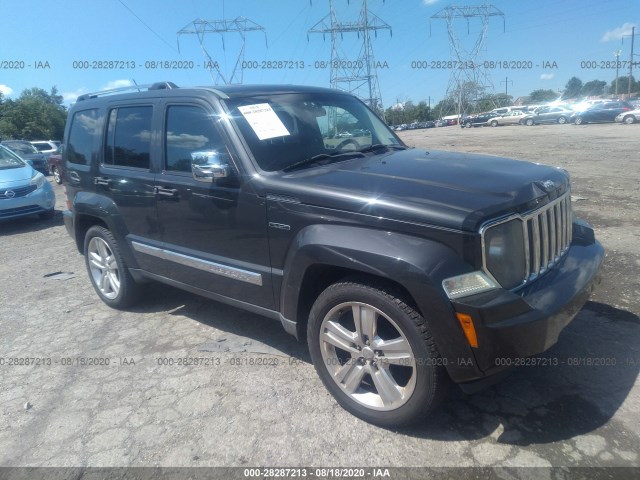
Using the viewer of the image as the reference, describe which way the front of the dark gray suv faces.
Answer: facing the viewer and to the right of the viewer

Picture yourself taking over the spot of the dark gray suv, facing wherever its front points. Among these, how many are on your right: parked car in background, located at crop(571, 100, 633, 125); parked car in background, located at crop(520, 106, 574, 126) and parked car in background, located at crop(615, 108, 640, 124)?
0

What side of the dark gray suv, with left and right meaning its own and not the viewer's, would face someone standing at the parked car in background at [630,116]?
left

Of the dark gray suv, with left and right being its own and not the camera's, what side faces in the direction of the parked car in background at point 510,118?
left

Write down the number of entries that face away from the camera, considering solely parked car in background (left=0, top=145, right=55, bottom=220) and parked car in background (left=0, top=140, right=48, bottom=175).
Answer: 0

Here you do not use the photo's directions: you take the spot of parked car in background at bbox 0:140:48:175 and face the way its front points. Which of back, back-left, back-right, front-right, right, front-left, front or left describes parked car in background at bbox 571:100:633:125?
front-left

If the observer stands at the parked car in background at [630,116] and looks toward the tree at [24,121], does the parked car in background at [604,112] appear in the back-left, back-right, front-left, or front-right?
front-right

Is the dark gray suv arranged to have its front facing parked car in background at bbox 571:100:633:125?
no

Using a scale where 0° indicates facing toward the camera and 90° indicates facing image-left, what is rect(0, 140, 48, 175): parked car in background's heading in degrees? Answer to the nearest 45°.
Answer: approximately 315°

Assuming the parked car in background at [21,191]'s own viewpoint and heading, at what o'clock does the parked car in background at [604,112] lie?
the parked car in background at [604,112] is roughly at 10 o'clock from the parked car in background at [21,191].

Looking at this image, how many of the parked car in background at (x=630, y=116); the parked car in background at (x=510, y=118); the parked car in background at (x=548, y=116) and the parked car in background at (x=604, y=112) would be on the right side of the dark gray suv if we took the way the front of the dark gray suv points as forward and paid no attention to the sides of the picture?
0

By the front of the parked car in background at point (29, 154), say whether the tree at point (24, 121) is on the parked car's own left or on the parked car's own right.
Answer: on the parked car's own left

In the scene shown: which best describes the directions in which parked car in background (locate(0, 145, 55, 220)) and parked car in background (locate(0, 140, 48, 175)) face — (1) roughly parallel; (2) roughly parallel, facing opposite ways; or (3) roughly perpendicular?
roughly parallel

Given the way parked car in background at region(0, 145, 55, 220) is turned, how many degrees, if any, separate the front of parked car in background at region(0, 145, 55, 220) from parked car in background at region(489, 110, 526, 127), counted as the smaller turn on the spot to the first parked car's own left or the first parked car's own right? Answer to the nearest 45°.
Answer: approximately 90° to the first parked car's own left

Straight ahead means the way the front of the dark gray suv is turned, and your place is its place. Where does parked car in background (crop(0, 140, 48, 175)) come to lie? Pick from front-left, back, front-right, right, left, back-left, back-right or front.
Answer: back

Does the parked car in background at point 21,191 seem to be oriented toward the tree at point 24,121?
no

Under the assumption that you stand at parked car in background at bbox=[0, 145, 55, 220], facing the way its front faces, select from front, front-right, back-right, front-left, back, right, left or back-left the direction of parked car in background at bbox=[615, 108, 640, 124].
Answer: front-left

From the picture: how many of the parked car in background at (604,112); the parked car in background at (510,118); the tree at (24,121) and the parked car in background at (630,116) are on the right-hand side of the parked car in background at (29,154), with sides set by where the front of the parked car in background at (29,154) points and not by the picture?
0
